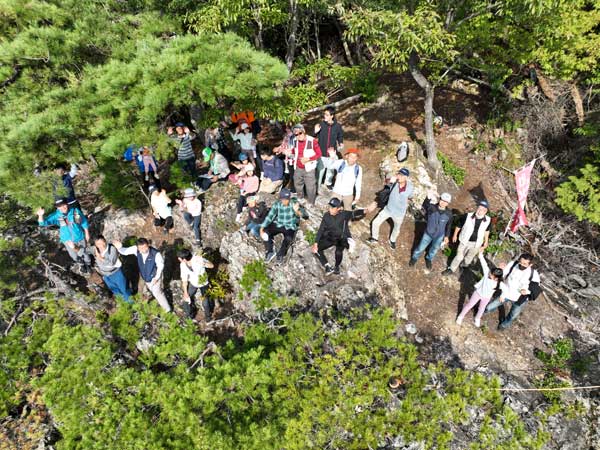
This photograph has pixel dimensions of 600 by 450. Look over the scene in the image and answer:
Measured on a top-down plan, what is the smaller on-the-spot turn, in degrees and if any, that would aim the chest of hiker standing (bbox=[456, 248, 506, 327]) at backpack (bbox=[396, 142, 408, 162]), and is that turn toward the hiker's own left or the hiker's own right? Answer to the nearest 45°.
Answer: approximately 135° to the hiker's own right

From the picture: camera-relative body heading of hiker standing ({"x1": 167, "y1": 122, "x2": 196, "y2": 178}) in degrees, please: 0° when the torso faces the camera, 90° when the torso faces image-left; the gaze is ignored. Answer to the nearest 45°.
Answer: approximately 0°

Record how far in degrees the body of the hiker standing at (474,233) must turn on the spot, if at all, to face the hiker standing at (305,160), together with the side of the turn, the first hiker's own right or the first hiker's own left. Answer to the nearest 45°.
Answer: approximately 90° to the first hiker's own right

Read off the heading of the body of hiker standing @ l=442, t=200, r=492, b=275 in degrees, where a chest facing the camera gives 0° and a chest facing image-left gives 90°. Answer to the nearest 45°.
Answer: approximately 0°

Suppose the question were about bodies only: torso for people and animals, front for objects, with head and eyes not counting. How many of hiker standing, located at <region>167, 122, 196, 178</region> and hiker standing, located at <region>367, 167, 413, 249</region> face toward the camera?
2

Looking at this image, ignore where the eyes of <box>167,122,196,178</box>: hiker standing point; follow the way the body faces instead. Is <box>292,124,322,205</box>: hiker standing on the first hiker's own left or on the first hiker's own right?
on the first hiker's own left

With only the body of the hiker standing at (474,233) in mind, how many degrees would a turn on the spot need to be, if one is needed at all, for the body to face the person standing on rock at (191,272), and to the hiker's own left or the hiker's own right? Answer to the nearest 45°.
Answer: approximately 45° to the hiker's own right

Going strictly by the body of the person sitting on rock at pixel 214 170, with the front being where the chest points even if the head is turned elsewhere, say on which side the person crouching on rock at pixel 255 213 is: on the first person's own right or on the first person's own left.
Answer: on the first person's own left

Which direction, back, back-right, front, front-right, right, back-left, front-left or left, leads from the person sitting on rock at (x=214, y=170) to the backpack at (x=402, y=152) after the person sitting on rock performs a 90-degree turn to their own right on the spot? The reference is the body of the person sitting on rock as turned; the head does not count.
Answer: back-right

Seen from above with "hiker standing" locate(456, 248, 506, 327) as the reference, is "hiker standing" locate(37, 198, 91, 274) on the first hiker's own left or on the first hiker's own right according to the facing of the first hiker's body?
on the first hiker's own right

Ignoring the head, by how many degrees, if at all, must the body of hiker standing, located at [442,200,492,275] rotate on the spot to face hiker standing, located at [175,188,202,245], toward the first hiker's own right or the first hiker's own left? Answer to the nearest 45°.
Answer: approximately 90° to the first hiker's own right
